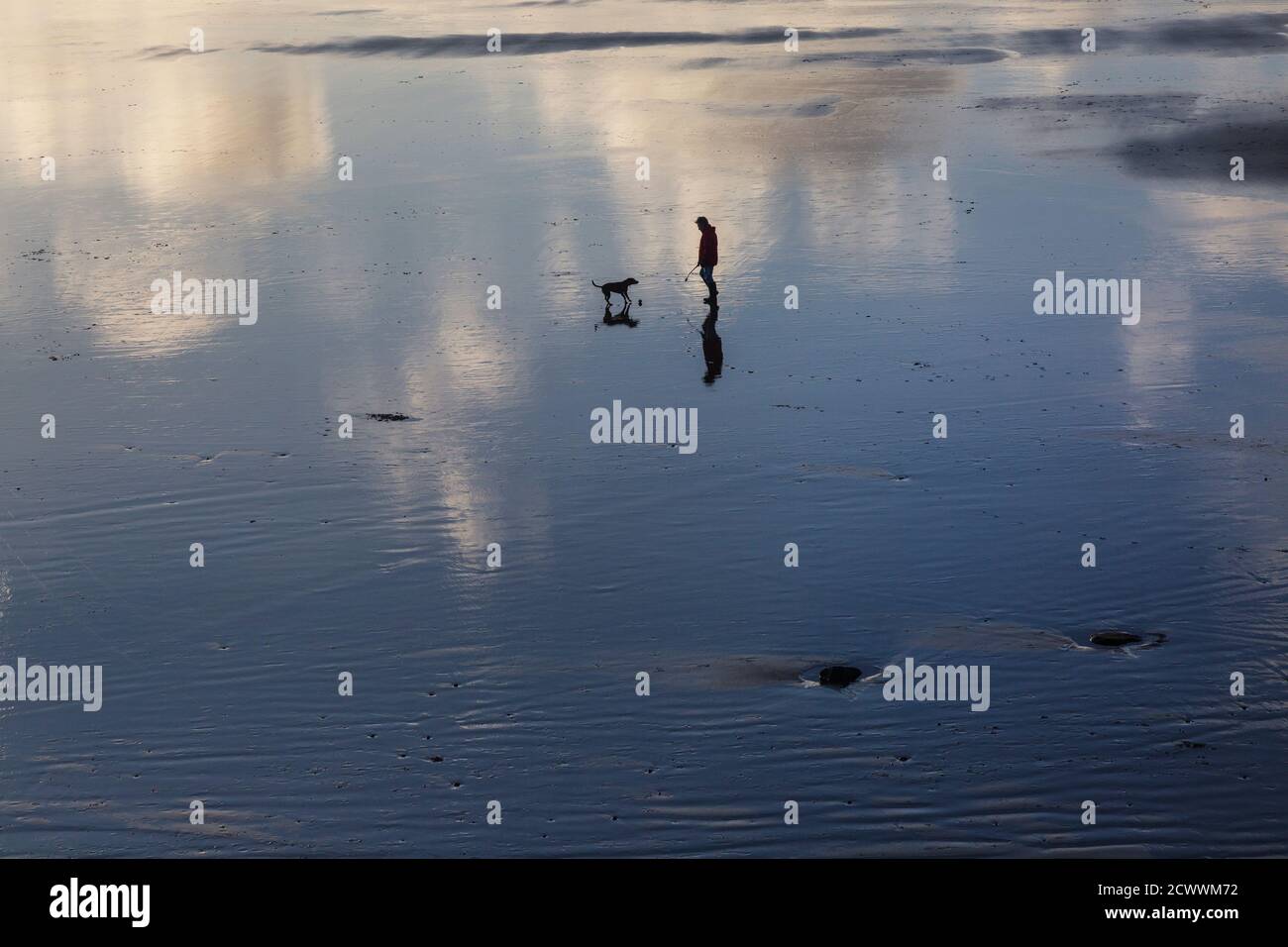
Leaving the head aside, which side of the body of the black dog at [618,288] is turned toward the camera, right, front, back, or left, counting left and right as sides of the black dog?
right

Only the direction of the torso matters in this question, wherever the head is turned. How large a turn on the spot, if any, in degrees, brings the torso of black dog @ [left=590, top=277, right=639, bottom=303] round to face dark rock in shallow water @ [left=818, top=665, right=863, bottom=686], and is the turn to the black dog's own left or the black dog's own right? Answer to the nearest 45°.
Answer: approximately 90° to the black dog's own right

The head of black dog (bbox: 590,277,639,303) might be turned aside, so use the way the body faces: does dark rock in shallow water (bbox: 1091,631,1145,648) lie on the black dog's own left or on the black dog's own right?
on the black dog's own right
